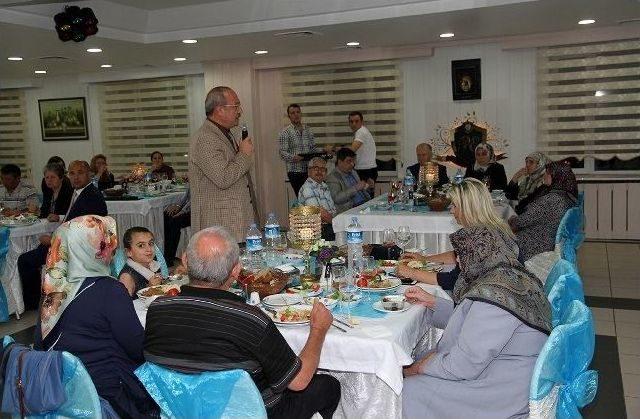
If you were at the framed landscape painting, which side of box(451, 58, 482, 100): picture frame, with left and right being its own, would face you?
right

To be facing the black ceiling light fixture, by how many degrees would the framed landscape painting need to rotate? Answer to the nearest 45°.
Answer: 0° — it already faces it

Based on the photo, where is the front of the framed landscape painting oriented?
toward the camera

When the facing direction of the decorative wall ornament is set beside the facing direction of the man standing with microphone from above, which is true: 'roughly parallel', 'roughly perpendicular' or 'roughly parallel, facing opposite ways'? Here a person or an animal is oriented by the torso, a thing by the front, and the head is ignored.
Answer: roughly perpendicular

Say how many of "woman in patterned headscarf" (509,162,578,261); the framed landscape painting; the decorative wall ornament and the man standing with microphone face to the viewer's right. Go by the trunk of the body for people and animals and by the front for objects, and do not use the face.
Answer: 1

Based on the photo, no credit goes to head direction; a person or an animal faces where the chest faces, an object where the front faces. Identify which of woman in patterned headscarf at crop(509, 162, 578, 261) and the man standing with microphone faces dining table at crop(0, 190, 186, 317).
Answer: the woman in patterned headscarf

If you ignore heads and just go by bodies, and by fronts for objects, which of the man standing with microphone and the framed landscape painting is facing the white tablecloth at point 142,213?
the framed landscape painting

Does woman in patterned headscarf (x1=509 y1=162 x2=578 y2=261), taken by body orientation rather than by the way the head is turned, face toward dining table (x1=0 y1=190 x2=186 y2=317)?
yes

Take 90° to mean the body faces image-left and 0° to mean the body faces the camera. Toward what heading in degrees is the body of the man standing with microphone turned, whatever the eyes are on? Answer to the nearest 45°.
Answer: approximately 270°

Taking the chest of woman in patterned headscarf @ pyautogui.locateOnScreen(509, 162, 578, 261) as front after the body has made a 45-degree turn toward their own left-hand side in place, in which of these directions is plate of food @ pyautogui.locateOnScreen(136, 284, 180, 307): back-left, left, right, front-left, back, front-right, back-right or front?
front

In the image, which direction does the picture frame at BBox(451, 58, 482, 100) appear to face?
toward the camera

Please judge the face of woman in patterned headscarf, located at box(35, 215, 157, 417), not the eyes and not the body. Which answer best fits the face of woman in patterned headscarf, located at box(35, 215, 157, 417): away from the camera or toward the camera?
away from the camera

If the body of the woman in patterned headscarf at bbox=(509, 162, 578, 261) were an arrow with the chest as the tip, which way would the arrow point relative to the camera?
to the viewer's left

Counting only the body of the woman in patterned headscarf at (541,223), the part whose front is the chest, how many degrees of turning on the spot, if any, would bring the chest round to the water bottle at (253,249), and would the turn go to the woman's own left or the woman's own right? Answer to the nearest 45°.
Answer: approximately 45° to the woman's own left

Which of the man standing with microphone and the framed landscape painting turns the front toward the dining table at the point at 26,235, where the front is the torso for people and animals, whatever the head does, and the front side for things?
the framed landscape painting

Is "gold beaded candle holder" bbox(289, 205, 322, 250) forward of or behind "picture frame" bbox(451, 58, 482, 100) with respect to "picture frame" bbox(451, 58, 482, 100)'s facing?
forward

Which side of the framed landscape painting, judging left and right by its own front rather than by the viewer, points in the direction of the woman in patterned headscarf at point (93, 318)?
front
